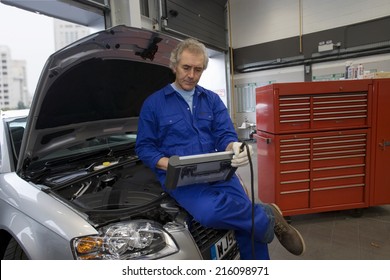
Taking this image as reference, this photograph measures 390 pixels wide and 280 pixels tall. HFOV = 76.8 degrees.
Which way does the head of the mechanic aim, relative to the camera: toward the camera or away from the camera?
toward the camera

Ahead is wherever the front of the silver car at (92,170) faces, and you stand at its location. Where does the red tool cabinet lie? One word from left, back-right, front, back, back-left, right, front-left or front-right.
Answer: front-left

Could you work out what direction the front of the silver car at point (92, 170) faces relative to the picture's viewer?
facing the viewer and to the right of the viewer

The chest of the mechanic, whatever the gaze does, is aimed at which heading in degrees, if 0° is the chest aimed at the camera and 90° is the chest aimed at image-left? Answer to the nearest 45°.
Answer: approximately 315°

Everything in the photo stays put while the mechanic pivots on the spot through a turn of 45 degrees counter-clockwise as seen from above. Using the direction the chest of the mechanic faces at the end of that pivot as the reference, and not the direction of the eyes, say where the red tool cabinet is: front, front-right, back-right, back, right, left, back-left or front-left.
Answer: front-left

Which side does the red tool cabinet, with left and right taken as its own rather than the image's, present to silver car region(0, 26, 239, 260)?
right
